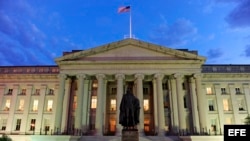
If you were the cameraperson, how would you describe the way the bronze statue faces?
facing the viewer
